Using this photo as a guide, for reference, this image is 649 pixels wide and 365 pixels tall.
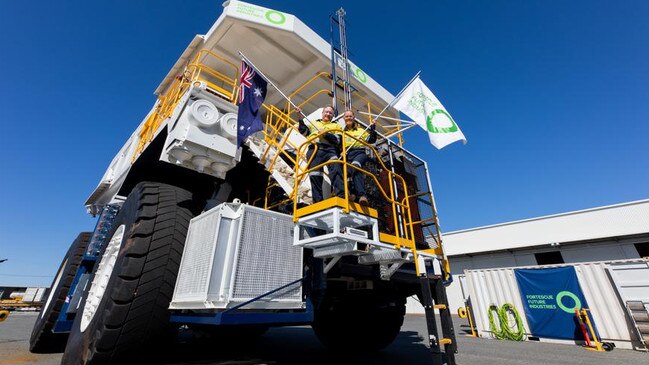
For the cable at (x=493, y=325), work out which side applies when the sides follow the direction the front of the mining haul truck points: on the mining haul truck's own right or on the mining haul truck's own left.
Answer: on the mining haul truck's own left

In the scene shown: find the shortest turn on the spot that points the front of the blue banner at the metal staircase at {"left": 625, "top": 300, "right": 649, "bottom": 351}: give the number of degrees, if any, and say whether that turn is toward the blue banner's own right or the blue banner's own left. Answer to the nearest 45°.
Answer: approximately 90° to the blue banner's own left

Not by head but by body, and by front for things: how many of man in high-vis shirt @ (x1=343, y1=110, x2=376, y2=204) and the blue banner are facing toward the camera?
2

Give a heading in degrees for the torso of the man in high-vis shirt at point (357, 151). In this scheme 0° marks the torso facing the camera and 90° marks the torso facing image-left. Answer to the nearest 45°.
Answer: approximately 0°

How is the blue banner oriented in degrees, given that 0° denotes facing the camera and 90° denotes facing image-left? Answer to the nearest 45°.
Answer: approximately 0°

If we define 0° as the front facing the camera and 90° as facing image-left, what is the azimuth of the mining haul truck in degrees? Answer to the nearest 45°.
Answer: approximately 315°

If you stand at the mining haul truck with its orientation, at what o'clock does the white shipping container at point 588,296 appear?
The white shipping container is roughly at 10 o'clock from the mining haul truck.

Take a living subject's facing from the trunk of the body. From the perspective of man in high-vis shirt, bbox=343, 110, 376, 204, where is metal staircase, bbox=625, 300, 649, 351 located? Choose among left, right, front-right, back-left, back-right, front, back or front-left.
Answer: back-left
